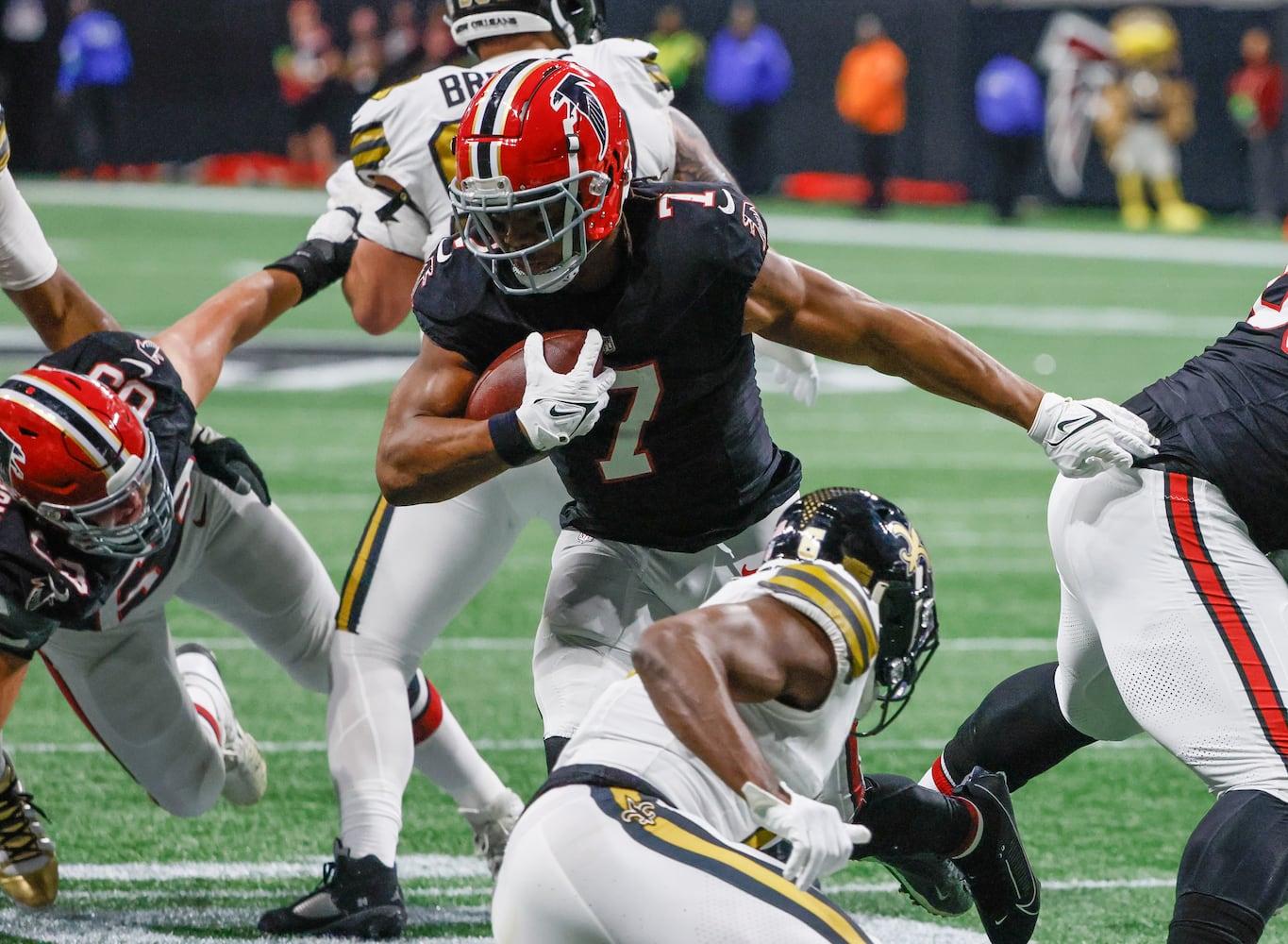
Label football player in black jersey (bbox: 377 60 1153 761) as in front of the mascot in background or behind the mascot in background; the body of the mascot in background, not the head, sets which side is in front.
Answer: in front

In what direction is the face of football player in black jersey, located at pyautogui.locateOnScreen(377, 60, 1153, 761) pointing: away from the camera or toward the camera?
toward the camera

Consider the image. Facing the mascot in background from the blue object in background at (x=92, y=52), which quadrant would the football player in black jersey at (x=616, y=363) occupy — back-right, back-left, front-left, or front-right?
front-right

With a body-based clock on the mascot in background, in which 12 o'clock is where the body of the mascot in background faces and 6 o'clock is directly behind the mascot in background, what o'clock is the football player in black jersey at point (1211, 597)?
The football player in black jersey is roughly at 12 o'clock from the mascot in background.

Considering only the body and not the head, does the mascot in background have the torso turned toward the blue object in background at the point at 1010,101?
no

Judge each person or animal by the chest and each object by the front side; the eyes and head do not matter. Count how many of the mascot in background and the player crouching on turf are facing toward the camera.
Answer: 1

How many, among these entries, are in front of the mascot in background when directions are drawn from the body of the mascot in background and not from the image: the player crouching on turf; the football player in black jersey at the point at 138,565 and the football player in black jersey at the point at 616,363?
3

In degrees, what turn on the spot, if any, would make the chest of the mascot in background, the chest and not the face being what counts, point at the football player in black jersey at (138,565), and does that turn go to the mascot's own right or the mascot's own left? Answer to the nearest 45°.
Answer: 0° — they already face them

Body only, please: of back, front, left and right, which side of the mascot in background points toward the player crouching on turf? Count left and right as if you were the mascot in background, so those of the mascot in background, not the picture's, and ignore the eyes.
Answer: front

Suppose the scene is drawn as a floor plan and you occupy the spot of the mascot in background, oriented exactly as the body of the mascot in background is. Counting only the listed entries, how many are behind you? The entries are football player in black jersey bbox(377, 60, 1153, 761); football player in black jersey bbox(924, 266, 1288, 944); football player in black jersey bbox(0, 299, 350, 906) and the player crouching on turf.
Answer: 0

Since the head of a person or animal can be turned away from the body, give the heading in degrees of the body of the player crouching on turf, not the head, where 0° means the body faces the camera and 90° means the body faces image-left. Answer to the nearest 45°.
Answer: approximately 225°

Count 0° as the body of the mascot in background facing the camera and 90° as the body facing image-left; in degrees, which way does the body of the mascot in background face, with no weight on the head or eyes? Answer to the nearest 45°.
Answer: approximately 0°

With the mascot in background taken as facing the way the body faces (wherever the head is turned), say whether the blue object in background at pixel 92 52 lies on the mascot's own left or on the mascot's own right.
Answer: on the mascot's own right

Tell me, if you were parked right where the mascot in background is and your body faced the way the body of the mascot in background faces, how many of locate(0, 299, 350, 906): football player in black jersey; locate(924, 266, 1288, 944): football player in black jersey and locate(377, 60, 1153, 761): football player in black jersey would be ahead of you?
3

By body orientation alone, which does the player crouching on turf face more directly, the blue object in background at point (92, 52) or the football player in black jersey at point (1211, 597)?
the football player in black jersey

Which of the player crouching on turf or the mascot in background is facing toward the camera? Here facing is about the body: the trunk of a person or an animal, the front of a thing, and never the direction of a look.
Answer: the mascot in background
